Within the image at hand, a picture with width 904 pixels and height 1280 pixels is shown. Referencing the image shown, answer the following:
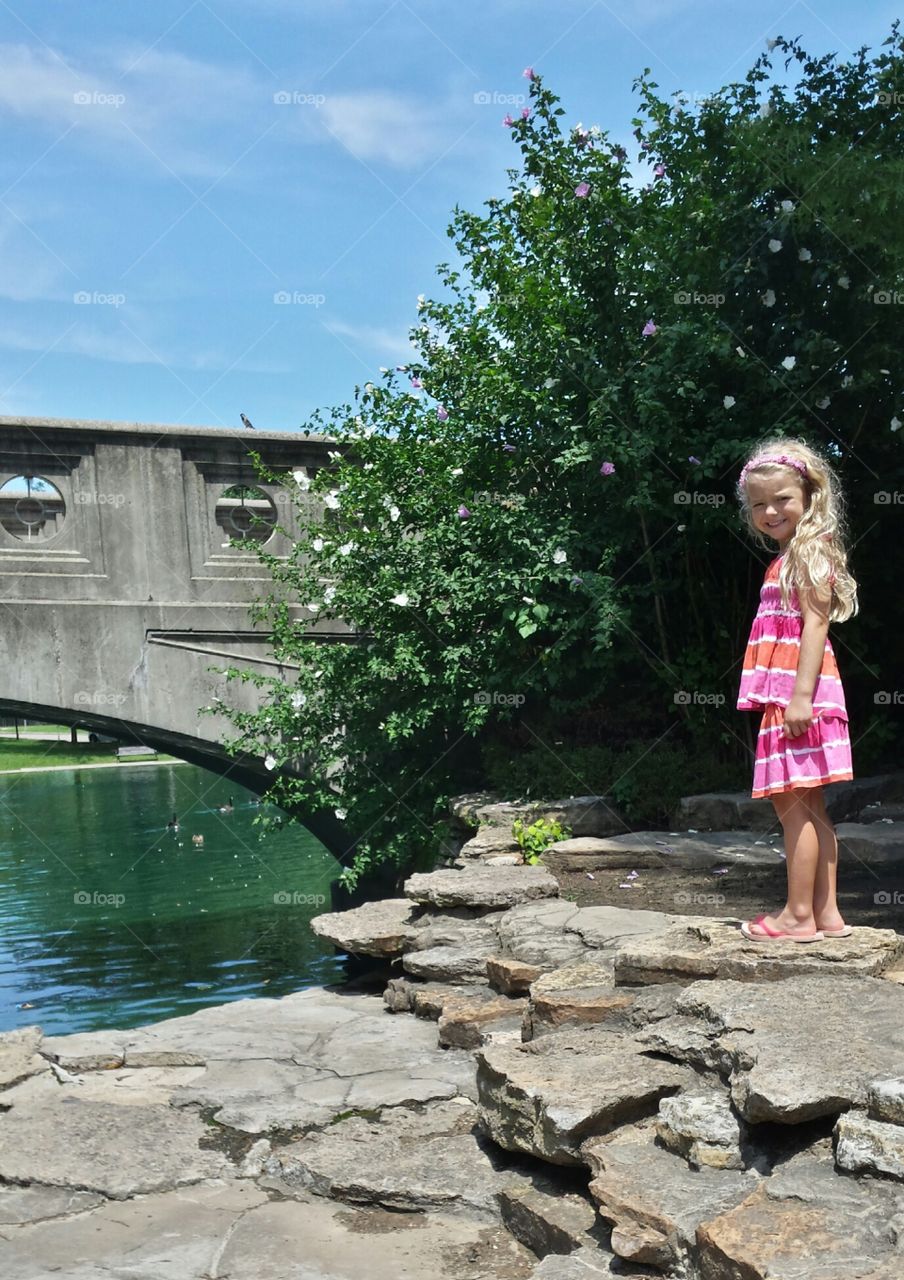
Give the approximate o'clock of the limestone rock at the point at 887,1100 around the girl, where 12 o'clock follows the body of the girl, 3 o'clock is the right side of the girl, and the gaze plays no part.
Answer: The limestone rock is roughly at 9 o'clock from the girl.

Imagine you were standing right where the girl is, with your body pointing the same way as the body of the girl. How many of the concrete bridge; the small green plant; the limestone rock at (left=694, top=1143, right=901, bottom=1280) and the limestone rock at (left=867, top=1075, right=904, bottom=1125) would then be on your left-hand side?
2

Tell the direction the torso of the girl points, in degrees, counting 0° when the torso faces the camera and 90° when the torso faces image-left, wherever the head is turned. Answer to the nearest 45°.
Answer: approximately 90°

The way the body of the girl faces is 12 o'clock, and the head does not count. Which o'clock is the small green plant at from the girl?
The small green plant is roughly at 2 o'clock from the girl.

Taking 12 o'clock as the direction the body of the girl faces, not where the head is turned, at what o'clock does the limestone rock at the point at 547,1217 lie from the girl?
The limestone rock is roughly at 10 o'clock from the girl.

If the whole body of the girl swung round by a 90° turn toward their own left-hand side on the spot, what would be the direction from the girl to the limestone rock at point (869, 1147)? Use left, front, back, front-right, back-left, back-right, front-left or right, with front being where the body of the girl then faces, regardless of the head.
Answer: front
